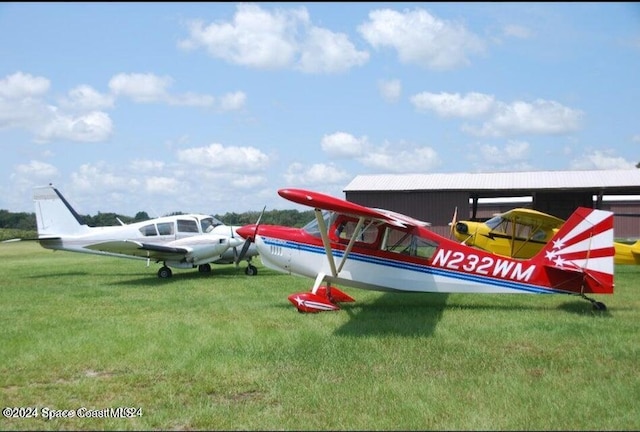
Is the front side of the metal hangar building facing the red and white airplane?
yes

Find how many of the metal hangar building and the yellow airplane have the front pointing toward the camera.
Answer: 1

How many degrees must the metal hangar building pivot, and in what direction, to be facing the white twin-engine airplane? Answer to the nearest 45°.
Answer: approximately 45° to its right

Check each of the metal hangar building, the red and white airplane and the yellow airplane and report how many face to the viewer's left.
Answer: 2

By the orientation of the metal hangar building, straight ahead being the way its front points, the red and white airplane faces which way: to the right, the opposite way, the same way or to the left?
to the right

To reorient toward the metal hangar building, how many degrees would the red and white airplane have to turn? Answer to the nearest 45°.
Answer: approximately 90° to its right

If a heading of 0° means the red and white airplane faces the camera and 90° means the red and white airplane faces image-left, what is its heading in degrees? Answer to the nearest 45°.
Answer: approximately 90°

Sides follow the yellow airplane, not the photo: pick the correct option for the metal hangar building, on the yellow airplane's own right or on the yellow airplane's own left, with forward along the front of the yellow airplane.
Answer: on the yellow airplane's own right

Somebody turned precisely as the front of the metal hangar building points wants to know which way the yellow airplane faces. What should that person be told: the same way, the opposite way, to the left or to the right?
to the right

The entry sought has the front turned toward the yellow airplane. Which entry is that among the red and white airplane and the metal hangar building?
the metal hangar building

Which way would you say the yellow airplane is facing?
to the viewer's left

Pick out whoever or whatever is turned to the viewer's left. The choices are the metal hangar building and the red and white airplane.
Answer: the red and white airplane
